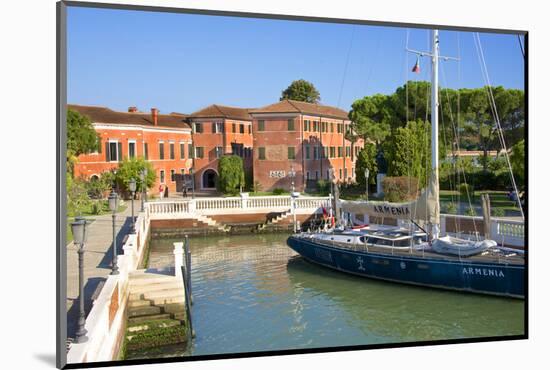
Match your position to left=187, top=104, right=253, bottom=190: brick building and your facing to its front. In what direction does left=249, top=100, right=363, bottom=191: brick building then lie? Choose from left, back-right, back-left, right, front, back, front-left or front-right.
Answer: front-left

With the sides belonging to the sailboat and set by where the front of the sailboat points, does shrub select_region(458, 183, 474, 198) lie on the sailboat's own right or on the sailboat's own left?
on the sailboat's own left

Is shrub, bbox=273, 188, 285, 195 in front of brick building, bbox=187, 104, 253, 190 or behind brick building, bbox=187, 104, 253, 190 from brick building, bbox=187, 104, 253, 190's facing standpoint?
in front

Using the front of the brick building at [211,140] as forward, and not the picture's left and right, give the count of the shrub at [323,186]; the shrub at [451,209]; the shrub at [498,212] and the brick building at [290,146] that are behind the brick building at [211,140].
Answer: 0

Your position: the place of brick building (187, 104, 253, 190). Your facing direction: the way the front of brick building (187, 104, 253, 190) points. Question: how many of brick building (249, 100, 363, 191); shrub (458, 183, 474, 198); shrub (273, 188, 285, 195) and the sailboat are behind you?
0

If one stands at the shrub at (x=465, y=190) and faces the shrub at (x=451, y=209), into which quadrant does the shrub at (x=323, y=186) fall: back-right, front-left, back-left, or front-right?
back-right

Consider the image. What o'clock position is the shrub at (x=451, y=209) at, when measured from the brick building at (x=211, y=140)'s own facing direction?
The shrub is roughly at 11 o'clock from the brick building.

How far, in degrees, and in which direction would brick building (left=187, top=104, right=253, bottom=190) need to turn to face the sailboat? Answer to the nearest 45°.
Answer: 0° — it already faces it

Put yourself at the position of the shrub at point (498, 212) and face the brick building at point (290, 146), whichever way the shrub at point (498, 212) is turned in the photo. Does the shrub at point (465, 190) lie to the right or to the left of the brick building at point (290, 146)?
right

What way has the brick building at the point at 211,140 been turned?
toward the camera

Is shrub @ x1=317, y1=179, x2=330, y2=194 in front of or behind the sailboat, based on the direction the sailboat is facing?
behind

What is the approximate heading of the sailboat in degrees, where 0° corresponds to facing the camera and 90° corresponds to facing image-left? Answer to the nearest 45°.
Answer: approximately 315°
